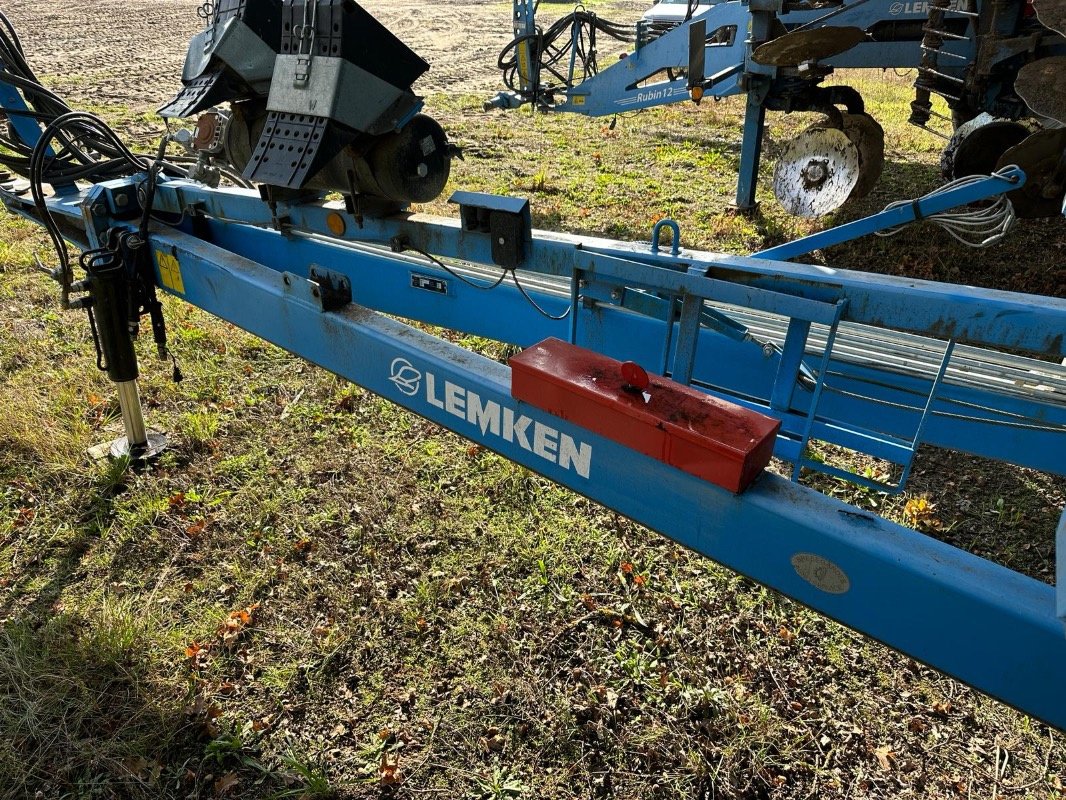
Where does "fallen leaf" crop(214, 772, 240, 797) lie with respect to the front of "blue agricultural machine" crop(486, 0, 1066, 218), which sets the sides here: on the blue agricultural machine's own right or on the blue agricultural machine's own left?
on the blue agricultural machine's own left

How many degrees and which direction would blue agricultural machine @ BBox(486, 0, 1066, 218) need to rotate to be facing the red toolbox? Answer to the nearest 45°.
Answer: approximately 90° to its left

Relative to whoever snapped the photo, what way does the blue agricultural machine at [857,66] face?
facing to the left of the viewer
